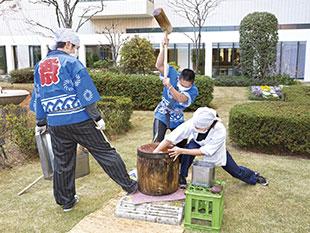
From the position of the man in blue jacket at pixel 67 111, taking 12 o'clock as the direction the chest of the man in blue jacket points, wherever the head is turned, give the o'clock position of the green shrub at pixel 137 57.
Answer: The green shrub is roughly at 11 o'clock from the man in blue jacket.

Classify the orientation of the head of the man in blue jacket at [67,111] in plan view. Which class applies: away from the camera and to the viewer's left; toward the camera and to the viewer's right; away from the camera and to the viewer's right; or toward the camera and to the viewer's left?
away from the camera and to the viewer's right

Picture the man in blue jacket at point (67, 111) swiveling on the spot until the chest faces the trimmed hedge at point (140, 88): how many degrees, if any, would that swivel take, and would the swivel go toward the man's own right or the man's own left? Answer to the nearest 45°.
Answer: approximately 45° to the man's own left

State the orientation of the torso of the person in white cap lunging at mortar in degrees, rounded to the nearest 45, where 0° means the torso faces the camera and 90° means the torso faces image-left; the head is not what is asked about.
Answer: approximately 45°

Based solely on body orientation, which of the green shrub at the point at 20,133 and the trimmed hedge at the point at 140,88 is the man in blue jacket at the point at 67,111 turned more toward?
the trimmed hedge

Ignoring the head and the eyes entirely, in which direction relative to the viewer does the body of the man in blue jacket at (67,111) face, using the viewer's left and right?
facing away from the viewer and to the right of the viewer

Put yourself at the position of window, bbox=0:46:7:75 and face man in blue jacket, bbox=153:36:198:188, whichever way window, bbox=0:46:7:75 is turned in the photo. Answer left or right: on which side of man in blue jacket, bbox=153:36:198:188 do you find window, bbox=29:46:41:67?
left

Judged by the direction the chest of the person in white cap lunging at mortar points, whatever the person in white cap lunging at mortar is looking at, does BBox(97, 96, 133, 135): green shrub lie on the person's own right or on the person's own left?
on the person's own right

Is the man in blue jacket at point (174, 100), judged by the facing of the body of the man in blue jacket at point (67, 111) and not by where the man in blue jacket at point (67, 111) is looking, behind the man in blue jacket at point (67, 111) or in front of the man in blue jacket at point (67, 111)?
in front

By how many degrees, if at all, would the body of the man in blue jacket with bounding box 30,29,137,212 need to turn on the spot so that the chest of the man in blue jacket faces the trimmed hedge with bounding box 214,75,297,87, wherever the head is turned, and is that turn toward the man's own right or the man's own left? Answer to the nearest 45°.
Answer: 0° — they already face it

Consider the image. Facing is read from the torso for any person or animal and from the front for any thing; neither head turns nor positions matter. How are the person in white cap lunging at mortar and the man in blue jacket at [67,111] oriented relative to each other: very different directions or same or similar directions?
very different directions

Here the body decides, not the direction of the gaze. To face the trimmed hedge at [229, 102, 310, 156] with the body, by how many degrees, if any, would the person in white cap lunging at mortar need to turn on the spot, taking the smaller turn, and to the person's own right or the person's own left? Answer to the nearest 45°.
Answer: approximately 180°
